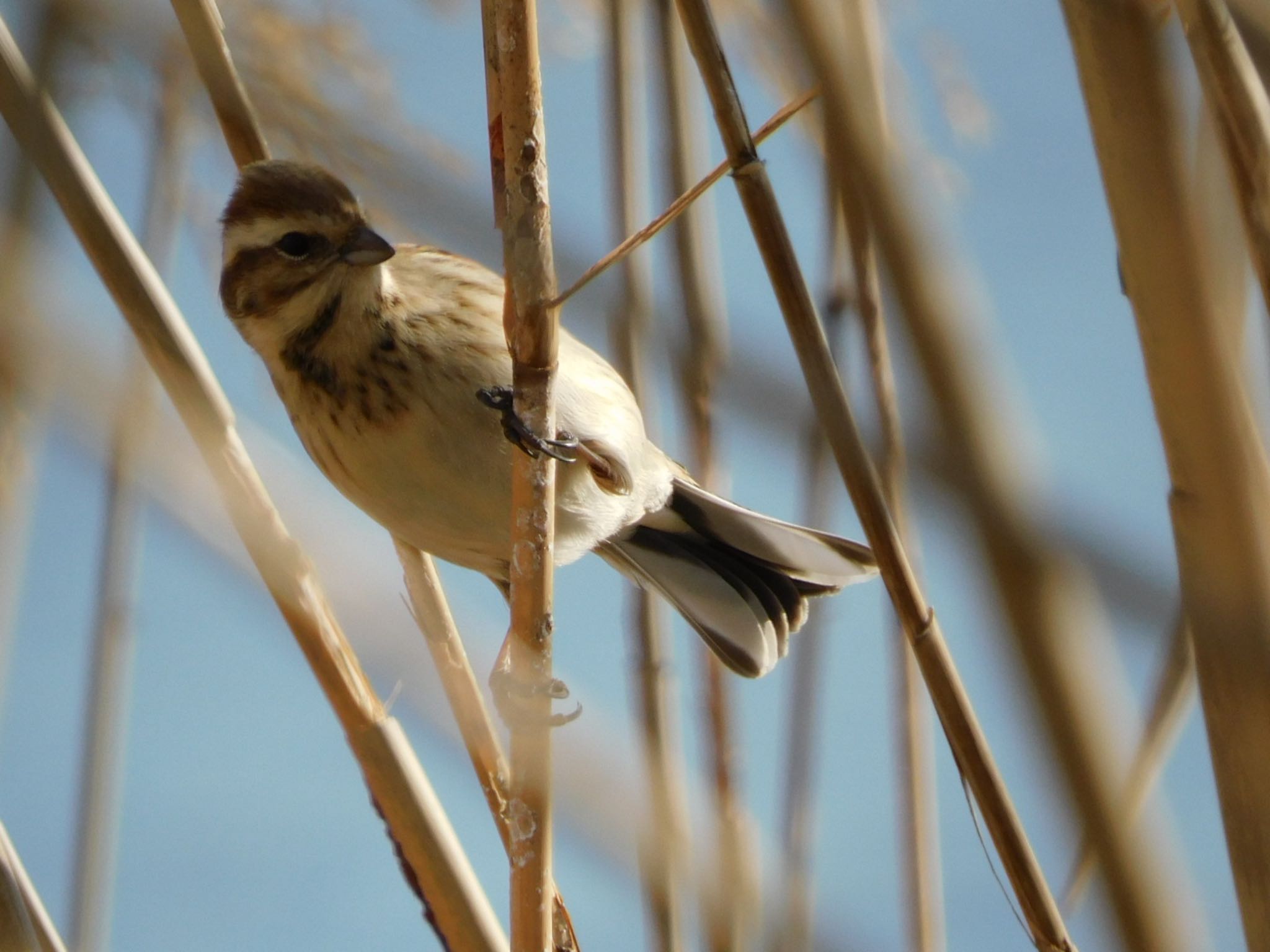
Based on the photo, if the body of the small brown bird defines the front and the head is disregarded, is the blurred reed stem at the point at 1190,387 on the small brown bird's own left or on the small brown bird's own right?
on the small brown bird's own left

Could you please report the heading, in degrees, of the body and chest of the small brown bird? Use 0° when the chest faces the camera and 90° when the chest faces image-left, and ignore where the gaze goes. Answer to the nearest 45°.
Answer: approximately 45°

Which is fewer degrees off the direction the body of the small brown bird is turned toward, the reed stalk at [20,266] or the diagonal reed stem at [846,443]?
the reed stalk

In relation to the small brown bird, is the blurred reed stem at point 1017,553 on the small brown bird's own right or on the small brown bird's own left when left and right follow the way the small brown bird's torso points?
on the small brown bird's own left

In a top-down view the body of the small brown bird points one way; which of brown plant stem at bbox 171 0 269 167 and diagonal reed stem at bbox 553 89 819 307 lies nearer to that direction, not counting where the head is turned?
the brown plant stem

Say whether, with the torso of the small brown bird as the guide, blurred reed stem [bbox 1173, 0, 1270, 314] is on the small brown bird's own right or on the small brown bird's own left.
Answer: on the small brown bird's own left
